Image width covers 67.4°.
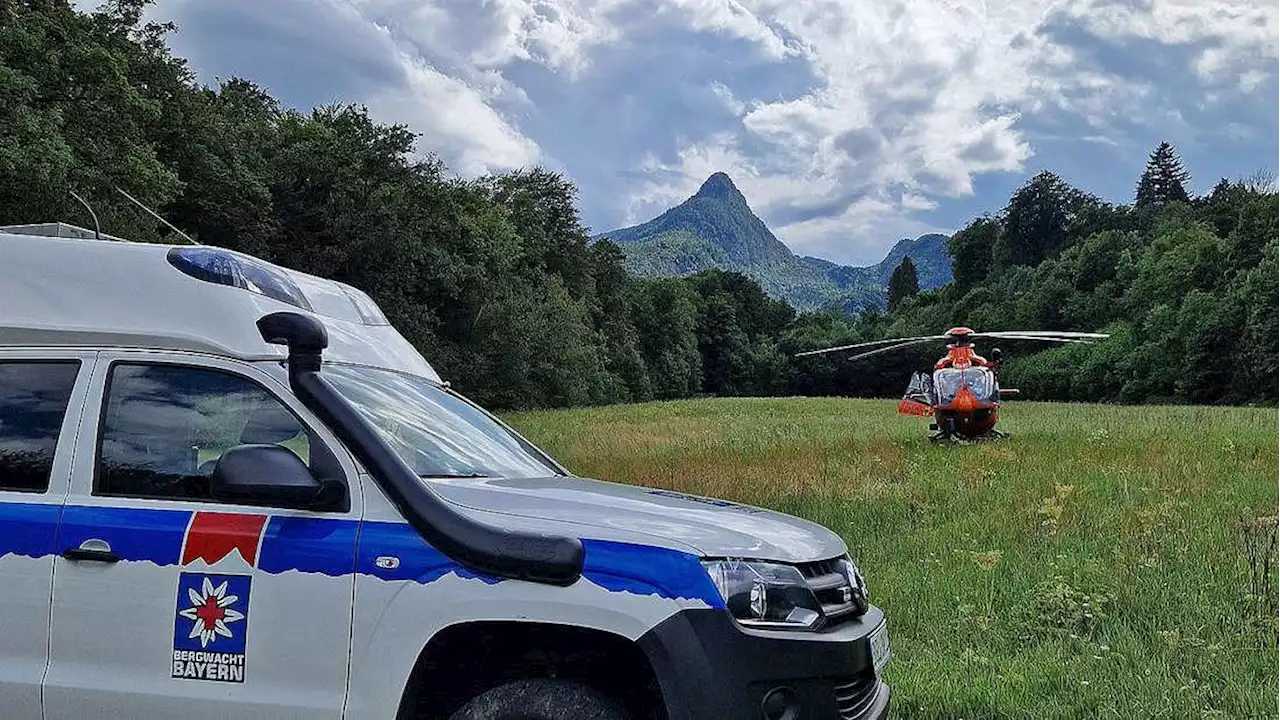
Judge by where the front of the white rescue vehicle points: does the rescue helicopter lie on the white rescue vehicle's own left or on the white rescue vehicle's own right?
on the white rescue vehicle's own left

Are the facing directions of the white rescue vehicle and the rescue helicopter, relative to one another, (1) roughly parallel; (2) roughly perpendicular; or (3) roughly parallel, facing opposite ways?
roughly perpendicular

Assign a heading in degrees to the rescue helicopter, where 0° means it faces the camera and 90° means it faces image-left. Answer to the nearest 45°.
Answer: approximately 0°

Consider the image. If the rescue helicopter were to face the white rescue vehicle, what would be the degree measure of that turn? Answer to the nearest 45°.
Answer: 0° — it already faces it

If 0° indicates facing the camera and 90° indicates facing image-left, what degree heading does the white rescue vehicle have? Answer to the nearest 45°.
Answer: approximately 315°
